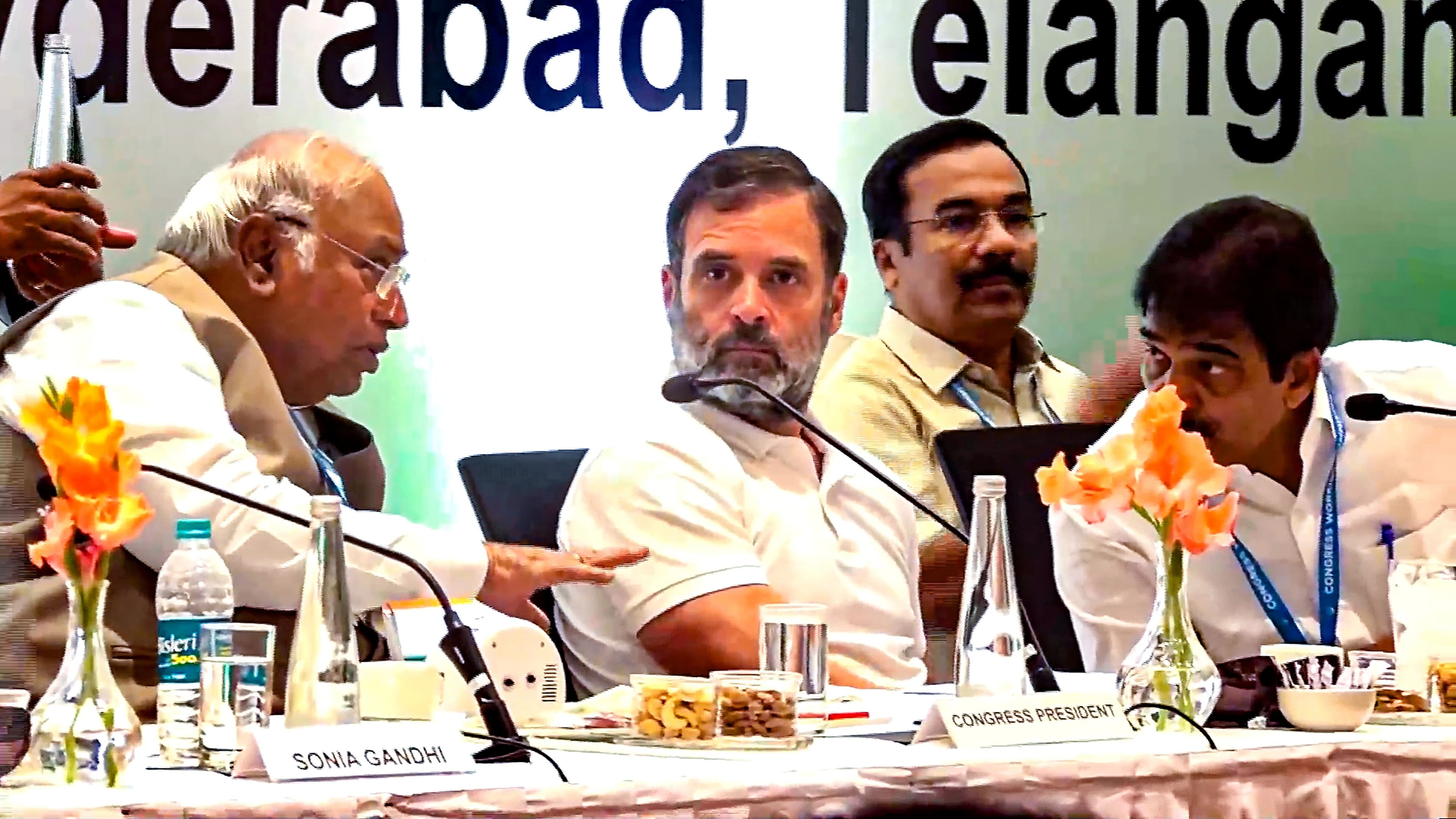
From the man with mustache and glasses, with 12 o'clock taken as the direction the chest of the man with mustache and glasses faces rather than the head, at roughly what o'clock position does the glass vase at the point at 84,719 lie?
The glass vase is roughly at 2 o'clock from the man with mustache and glasses.

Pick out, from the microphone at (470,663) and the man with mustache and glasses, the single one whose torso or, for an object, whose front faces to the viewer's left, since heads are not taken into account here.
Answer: the microphone

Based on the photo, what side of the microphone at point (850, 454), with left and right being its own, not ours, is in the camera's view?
left

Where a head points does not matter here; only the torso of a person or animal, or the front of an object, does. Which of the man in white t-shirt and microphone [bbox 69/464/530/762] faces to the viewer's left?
the microphone

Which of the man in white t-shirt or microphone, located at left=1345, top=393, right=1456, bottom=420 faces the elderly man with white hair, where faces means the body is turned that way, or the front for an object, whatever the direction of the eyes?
the microphone

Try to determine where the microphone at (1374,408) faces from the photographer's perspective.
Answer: facing to the left of the viewer

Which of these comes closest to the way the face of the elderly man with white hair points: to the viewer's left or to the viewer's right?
to the viewer's right

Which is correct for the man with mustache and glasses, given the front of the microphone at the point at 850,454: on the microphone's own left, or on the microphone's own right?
on the microphone's own right

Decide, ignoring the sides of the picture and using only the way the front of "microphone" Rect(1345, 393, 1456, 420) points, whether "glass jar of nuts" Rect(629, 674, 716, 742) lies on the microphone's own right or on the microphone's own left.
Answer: on the microphone's own left

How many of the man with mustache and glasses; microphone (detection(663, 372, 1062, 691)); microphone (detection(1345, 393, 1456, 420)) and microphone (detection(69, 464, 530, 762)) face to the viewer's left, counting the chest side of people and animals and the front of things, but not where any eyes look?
3
